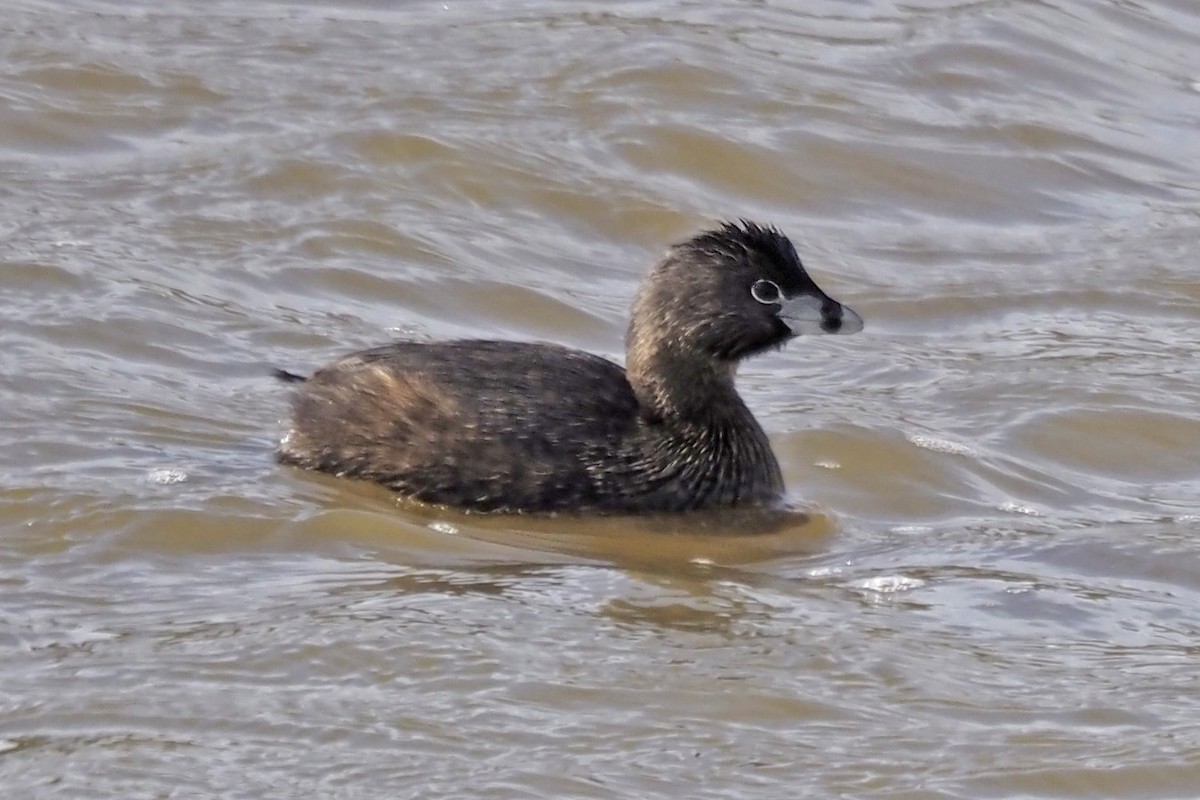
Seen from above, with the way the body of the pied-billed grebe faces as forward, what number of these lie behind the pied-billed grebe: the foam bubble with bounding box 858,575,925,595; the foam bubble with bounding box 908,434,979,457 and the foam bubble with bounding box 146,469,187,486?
1

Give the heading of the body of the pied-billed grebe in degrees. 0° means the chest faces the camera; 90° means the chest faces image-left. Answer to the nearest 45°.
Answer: approximately 270°

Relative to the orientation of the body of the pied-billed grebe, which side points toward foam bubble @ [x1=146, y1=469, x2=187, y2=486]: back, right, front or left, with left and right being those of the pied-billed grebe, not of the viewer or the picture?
back

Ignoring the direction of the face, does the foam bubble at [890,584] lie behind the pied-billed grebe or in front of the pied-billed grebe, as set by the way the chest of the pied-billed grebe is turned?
in front

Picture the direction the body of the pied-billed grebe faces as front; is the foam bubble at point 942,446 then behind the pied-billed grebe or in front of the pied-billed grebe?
in front
